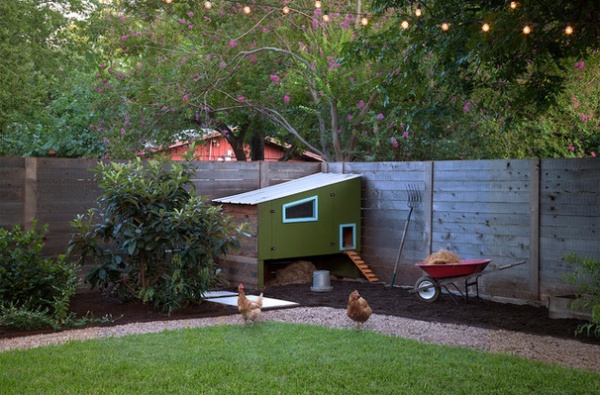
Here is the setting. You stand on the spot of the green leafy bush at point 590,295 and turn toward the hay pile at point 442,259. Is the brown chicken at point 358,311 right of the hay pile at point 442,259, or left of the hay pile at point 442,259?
left

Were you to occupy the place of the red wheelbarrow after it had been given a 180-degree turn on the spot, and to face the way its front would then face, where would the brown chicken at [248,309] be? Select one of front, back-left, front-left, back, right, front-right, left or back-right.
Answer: back-right

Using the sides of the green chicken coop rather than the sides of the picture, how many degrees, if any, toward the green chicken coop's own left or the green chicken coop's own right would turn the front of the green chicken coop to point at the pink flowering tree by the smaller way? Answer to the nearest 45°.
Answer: approximately 135° to the green chicken coop's own left

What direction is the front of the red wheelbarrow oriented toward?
to the viewer's left

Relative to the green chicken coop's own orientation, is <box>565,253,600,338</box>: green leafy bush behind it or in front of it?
in front

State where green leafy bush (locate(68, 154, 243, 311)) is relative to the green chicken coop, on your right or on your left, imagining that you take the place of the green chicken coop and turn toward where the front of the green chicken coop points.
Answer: on your right

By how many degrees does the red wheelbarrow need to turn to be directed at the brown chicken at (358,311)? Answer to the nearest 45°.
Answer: approximately 45° to its left

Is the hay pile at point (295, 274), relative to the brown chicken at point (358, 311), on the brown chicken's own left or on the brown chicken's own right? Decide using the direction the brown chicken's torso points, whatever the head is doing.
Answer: on the brown chicken's own right

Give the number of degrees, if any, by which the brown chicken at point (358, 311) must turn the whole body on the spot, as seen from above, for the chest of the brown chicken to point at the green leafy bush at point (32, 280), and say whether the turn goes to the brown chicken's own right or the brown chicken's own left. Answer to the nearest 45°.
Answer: approximately 45° to the brown chicken's own right

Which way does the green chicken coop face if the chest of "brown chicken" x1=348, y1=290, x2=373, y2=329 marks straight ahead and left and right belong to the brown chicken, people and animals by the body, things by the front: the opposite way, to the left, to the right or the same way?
to the left

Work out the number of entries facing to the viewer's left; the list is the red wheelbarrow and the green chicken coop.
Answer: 1
